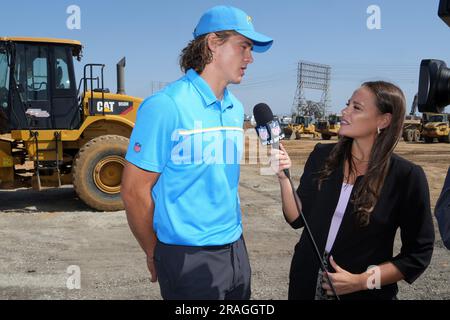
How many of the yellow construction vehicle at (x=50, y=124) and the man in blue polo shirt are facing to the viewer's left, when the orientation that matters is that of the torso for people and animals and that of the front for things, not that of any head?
1

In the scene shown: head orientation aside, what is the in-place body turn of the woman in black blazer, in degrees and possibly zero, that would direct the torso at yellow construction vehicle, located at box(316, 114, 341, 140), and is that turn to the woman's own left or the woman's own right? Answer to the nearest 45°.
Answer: approximately 135° to the woman's own right

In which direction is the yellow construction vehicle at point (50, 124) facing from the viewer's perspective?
to the viewer's left

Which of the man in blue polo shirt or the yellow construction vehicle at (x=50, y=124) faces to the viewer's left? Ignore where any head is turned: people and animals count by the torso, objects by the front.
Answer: the yellow construction vehicle

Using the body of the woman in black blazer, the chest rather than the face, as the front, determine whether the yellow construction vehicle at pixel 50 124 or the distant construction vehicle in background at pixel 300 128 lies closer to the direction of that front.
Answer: the yellow construction vehicle

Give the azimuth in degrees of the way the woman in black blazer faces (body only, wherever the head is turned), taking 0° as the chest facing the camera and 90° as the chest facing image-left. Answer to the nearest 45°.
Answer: approximately 45°

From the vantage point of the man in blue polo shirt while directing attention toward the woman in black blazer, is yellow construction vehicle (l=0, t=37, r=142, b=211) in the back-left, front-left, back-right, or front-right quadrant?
back-left

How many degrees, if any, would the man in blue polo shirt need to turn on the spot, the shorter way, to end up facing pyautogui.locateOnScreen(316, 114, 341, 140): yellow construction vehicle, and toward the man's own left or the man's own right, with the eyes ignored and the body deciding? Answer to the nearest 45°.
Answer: approximately 135° to the man's own left

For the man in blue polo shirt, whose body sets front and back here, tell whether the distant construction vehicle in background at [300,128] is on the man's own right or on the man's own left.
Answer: on the man's own left
